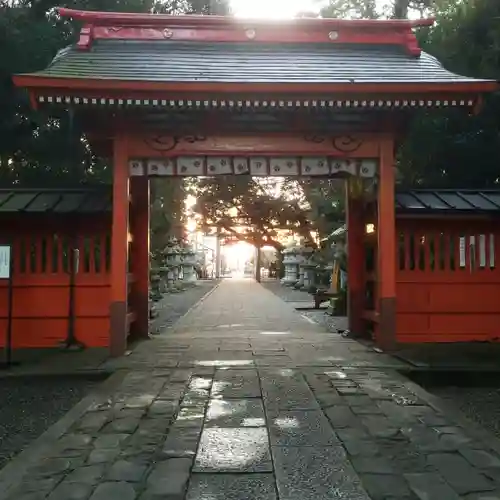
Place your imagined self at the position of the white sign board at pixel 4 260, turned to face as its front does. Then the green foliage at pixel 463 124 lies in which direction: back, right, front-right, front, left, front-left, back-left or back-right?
left

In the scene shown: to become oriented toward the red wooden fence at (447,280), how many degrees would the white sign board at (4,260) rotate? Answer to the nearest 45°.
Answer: approximately 90° to its left

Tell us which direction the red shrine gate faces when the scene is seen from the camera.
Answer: facing the viewer

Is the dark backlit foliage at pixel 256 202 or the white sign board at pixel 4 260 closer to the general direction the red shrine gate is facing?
the white sign board

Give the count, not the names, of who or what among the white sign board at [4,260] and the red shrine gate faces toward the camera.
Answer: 2

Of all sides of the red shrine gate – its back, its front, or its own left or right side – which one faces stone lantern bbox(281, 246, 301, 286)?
back

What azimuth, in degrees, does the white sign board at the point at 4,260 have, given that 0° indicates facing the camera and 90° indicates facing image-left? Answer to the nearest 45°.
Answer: approximately 0°

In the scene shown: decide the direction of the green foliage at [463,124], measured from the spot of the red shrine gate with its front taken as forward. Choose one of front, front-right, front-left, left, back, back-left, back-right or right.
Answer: back-left

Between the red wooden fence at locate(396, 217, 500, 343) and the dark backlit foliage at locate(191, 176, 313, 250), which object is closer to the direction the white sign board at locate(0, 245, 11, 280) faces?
the red wooden fence

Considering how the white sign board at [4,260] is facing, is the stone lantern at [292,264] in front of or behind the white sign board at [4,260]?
behind

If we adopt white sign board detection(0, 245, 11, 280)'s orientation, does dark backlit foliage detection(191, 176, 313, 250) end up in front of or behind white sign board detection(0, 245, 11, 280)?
behind

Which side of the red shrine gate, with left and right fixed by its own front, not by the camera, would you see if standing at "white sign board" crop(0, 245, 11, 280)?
right

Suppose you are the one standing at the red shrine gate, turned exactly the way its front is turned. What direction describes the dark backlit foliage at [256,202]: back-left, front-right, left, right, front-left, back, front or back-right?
back
